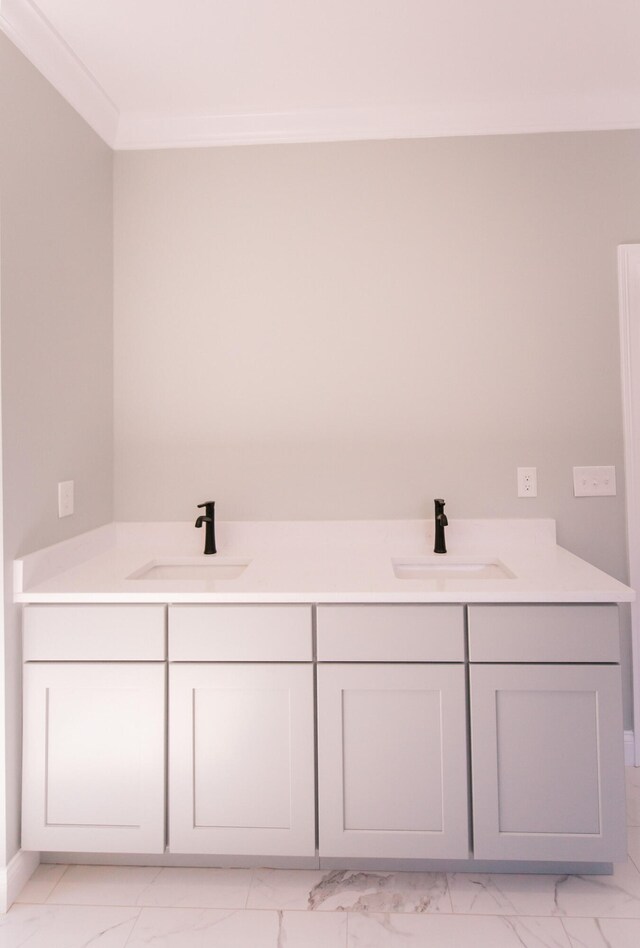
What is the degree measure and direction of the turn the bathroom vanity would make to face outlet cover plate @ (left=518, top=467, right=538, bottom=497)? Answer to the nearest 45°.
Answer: approximately 135° to its left

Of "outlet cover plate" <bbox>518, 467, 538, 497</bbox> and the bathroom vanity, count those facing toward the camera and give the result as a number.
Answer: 2

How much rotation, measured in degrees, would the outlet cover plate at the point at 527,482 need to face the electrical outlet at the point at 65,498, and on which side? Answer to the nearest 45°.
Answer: approximately 45° to its right

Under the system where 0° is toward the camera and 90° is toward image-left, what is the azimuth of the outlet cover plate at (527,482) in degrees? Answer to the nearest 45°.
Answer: approximately 0°

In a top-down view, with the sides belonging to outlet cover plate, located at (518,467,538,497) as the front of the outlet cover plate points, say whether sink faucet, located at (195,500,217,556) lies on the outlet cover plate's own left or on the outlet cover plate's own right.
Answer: on the outlet cover plate's own right

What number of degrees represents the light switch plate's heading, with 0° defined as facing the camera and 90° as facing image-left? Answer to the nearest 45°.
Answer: approximately 0°

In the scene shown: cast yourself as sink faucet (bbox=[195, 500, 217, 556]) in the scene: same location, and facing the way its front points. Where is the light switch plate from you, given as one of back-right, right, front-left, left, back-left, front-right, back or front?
back-left

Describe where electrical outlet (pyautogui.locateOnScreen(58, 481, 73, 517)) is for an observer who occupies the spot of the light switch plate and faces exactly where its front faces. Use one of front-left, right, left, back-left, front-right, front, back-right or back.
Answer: front-right
